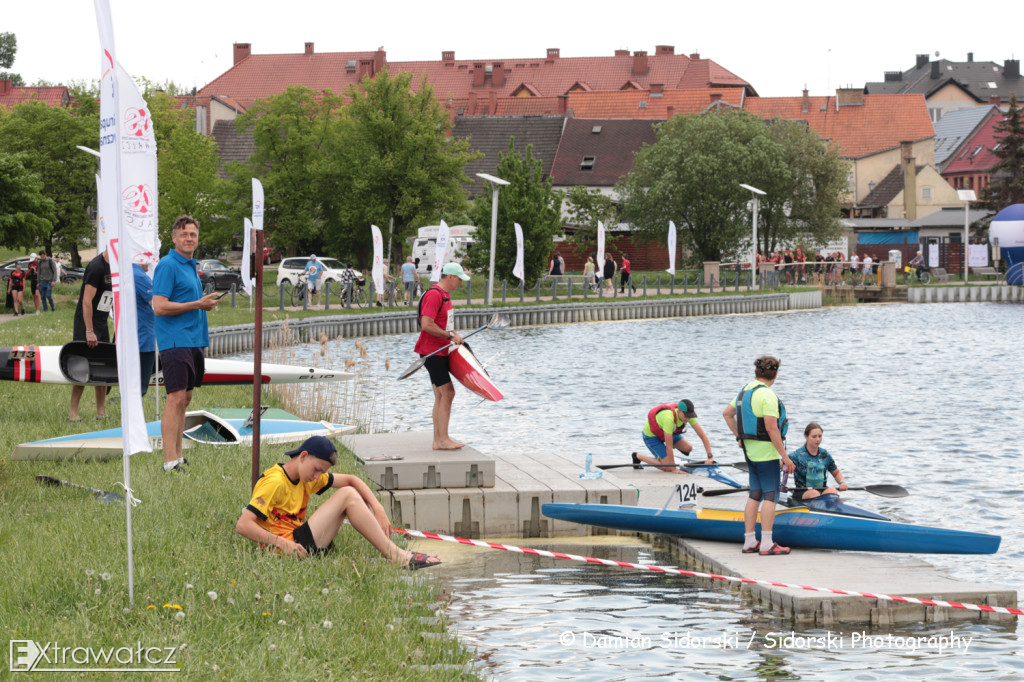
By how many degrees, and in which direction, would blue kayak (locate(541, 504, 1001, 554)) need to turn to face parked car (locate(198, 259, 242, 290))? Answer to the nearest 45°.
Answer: approximately 135° to its left

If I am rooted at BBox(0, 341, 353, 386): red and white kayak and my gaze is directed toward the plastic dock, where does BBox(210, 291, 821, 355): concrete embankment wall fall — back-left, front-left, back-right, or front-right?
back-left

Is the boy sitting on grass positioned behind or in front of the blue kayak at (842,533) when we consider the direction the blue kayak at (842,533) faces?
behind

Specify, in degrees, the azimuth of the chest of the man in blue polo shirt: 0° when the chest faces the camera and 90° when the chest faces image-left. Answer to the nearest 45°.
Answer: approximately 315°

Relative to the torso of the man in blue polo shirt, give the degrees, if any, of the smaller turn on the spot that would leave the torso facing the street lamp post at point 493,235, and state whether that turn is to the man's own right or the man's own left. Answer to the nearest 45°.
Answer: approximately 135° to the man's own left

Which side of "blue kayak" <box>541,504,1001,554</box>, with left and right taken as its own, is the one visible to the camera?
right

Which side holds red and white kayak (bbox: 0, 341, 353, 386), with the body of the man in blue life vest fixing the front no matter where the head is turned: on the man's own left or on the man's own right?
on the man's own left

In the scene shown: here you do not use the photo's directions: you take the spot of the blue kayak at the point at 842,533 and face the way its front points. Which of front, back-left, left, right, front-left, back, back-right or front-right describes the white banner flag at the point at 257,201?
back-left
